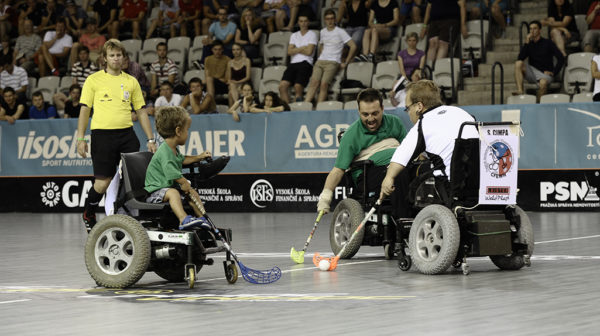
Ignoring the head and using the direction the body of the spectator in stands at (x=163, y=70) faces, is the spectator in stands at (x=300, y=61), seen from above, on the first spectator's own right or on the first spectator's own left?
on the first spectator's own left

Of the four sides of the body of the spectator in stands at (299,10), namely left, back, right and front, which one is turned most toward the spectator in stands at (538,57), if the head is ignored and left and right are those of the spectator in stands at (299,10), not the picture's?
left

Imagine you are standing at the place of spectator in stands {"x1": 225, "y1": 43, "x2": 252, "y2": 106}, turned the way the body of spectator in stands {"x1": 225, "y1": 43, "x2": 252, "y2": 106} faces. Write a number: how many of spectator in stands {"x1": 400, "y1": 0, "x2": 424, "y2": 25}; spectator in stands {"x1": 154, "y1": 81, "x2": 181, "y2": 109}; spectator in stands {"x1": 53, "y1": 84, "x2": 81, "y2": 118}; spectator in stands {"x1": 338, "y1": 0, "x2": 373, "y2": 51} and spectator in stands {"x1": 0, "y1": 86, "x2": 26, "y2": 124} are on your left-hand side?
2

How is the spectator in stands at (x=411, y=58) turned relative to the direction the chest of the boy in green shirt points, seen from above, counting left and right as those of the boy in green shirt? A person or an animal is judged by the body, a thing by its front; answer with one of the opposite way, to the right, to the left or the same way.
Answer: to the right

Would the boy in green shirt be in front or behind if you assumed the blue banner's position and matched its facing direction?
in front

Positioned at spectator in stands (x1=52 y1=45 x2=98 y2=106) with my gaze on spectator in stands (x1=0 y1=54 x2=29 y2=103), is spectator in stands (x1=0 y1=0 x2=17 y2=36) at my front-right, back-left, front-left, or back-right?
front-right

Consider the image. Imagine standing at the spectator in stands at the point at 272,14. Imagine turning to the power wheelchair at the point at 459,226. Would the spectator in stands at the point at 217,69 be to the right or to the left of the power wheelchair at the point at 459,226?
right

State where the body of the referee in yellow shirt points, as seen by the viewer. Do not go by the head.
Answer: toward the camera

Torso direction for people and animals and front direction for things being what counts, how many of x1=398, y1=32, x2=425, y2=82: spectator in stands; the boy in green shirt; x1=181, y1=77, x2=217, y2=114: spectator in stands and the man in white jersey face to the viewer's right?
1

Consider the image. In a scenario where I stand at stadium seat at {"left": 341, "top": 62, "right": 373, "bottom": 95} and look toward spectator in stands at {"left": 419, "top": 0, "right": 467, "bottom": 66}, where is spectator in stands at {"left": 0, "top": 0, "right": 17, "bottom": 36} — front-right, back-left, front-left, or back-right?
back-left

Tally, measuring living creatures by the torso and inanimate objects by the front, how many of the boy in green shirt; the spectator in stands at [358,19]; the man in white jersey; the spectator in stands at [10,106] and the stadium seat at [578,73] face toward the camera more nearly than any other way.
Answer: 3

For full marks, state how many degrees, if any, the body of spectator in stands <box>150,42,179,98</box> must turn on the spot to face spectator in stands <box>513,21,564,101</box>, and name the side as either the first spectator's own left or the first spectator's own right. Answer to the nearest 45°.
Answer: approximately 45° to the first spectator's own left

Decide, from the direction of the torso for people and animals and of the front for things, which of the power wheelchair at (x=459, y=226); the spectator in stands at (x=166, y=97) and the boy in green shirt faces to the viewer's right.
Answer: the boy in green shirt

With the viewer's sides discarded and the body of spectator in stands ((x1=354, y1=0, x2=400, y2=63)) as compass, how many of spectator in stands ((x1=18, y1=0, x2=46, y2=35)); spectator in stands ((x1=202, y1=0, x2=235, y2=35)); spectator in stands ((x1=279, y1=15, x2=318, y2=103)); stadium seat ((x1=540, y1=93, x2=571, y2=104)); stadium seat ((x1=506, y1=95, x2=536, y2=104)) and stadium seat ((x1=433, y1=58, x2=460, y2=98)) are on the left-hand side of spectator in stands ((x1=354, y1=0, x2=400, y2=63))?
3

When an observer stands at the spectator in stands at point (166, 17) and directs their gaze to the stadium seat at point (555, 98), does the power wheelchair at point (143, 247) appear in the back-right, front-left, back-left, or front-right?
front-right

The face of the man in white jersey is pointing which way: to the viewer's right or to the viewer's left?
to the viewer's left
